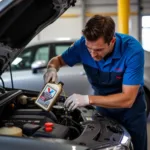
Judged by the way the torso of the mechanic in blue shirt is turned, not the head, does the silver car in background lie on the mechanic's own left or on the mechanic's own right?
on the mechanic's own right

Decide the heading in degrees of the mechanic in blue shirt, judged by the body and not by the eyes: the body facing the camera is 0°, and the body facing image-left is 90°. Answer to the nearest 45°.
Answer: approximately 45°

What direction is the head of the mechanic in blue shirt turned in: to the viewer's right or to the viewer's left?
to the viewer's left
